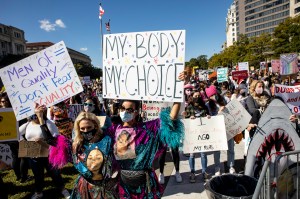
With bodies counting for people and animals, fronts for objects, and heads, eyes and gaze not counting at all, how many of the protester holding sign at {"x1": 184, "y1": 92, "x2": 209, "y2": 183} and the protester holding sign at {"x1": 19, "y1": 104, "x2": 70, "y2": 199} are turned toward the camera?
2

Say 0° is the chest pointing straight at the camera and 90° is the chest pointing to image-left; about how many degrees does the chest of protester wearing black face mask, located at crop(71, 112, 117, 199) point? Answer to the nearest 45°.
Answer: approximately 0°

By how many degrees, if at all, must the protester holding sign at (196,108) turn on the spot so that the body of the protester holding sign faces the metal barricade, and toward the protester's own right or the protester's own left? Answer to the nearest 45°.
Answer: approximately 45° to the protester's own left

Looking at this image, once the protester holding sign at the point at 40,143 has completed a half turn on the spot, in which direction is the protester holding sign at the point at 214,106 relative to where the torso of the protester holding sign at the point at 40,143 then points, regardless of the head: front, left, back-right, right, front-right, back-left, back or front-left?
right
